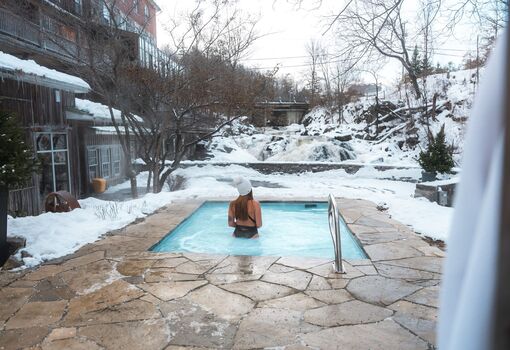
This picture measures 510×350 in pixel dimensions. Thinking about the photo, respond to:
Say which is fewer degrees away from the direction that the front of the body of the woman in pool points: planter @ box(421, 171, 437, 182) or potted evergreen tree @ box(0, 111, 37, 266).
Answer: the planter

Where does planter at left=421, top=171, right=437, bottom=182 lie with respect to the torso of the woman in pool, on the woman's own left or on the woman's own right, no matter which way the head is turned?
on the woman's own right

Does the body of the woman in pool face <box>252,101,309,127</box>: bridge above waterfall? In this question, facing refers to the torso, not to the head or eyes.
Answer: yes

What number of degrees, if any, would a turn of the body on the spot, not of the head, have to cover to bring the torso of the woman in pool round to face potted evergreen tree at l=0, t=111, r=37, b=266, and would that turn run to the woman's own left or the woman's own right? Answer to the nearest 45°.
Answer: approximately 135° to the woman's own left

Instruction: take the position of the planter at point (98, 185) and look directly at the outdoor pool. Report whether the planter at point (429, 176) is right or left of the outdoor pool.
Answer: left

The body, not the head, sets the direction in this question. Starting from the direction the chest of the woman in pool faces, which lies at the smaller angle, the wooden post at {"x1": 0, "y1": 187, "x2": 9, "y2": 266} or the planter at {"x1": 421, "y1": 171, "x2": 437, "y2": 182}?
the planter

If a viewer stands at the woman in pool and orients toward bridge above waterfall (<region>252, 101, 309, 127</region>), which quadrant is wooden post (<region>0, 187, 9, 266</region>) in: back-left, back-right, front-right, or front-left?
back-left

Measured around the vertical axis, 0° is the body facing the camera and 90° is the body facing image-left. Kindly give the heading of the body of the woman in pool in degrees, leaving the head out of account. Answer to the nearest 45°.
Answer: approximately 180°

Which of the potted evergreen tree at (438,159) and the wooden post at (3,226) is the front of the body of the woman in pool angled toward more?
the potted evergreen tree

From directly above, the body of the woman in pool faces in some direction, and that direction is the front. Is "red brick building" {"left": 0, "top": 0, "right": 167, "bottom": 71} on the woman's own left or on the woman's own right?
on the woman's own left

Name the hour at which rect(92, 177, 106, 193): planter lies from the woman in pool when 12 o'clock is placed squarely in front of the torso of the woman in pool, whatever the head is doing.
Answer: The planter is roughly at 11 o'clock from the woman in pool.

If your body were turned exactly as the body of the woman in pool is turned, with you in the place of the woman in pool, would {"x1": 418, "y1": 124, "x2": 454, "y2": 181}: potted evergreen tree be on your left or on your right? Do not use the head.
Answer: on your right

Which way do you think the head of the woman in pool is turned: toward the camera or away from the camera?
away from the camera
